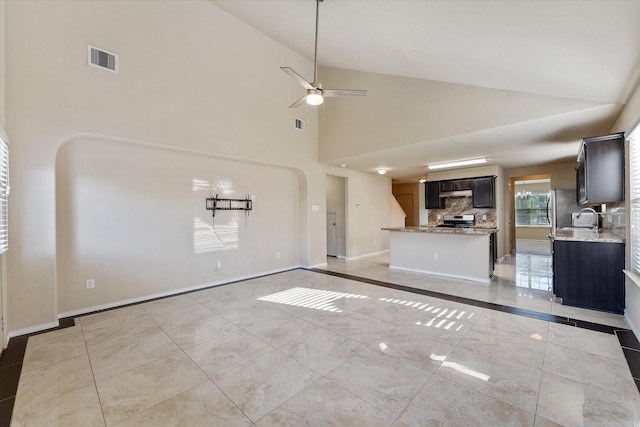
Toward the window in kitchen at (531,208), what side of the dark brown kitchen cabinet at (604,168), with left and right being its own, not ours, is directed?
right

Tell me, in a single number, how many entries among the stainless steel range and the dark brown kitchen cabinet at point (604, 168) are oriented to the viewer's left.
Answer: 1

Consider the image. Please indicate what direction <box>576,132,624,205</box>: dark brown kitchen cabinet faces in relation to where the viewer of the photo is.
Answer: facing to the left of the viewer

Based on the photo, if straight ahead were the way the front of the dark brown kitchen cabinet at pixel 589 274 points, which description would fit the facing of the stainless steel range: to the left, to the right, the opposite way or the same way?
to the left

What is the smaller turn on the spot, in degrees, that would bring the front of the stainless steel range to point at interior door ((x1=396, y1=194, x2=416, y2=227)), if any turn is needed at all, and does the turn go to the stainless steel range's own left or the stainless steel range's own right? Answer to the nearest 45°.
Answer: approximately 135° to the stainless steel range's own right

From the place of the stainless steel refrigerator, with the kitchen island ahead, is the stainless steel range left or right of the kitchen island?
right

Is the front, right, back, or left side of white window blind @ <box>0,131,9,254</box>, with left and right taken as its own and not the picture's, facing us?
right

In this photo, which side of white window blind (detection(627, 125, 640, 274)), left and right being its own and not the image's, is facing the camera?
left

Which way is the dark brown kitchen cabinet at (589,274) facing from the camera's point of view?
to the viewer's left
